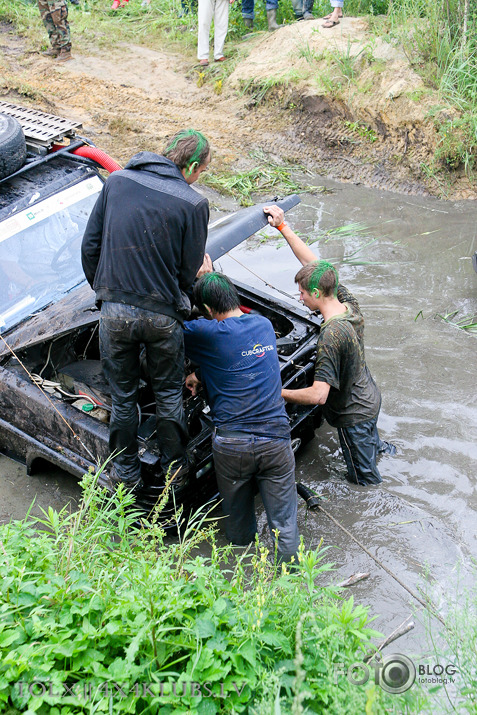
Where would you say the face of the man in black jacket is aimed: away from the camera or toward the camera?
away from the camera

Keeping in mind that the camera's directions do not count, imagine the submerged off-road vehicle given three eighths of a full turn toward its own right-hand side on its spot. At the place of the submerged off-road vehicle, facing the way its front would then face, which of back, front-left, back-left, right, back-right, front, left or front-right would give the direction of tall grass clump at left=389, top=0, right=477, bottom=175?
back-right

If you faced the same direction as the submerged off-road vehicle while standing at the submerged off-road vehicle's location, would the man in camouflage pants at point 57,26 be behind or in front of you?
behind

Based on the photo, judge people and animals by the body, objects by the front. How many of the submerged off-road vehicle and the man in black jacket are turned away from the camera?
1

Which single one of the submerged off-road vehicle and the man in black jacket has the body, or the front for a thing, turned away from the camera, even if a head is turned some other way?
the man in black jacket

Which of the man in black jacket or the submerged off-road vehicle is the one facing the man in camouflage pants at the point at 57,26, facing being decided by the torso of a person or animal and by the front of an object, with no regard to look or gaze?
the man in black jacket

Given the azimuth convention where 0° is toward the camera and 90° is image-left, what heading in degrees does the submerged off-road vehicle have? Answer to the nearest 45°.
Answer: approximately 315°

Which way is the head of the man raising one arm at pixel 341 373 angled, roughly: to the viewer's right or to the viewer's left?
to the viewer's left

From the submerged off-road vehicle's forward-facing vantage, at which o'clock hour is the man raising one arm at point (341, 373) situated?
The man raising one arm is roughly at 11 o'clock from the submerged off-road vehicle.

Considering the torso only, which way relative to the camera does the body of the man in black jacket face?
away from the camera

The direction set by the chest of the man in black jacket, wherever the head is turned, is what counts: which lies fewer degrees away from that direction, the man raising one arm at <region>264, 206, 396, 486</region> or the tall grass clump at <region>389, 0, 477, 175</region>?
the tall grass clump
